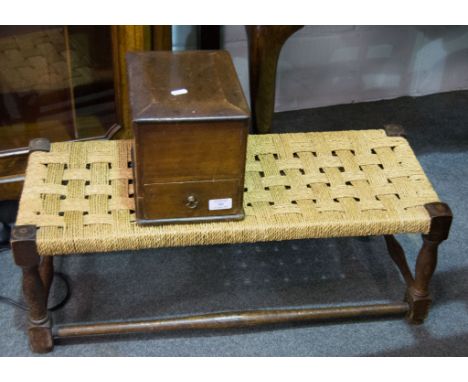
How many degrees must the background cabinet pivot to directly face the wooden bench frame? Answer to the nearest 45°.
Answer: approximately 45° to its left

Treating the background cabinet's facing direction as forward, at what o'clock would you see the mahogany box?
The mahogany box is roughly at 11 o'clock from the background cabinet.

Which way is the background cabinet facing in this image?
toward the camera
